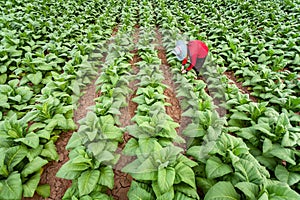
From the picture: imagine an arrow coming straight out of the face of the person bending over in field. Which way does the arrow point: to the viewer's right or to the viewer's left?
to the viewer's left

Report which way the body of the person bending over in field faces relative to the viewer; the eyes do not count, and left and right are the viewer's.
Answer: facing to the left of the viewer
